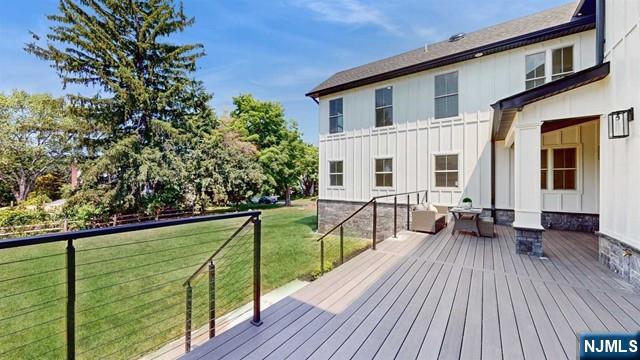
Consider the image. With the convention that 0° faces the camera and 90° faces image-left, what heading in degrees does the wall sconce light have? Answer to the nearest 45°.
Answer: approximately 45°

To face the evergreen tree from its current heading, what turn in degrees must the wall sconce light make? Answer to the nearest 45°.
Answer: approximately 45° to its right

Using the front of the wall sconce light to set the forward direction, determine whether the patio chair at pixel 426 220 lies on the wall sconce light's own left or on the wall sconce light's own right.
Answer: on the wall sconce light's own right

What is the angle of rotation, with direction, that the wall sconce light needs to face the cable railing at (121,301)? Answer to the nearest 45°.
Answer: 0° — it already faces it

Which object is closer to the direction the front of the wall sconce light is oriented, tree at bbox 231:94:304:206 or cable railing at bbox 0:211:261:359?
the cable railing

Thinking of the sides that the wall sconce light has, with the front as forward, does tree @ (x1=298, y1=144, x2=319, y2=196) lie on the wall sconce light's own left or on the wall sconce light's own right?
on the wall sconce light's own right

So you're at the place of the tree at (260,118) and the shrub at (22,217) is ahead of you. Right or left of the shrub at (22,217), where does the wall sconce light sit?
left

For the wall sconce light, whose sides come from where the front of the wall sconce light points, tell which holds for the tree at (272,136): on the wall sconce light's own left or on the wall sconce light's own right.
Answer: on the wall sconce light's own right

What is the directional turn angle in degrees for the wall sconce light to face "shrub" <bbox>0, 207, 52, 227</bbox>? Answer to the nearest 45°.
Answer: approximately 45° to its right
